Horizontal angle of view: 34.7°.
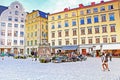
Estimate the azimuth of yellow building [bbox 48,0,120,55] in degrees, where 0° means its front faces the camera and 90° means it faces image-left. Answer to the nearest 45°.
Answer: approximately 45°
